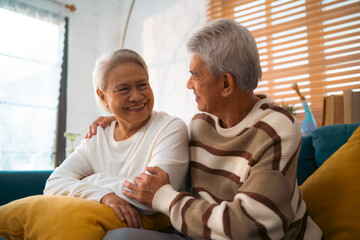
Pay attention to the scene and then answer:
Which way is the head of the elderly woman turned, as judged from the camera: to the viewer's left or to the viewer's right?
to the viewer's right

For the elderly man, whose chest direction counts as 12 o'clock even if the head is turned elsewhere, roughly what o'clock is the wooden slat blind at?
The wooden slat blind is roughly at 5 o'clock from the elderly man.

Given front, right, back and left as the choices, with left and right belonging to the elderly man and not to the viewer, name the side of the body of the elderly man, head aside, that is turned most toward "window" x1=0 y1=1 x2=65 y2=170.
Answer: right

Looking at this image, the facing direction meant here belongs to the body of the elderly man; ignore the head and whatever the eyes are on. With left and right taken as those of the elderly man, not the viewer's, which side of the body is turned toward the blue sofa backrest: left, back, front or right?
back

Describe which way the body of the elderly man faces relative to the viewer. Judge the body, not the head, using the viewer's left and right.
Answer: facing the viewer and to the left of the viewer

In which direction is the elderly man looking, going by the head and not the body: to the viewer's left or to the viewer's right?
to the viewer's left
